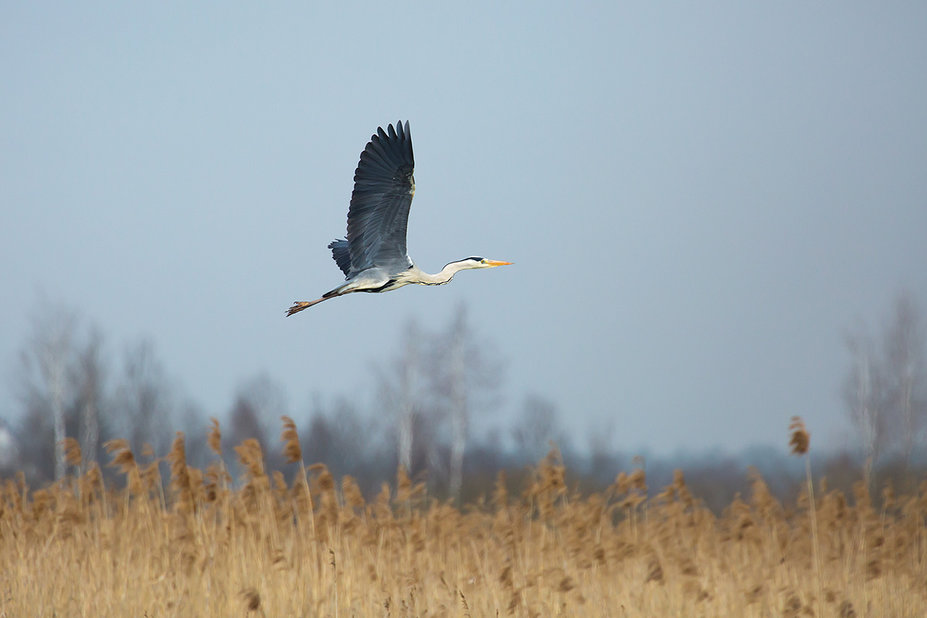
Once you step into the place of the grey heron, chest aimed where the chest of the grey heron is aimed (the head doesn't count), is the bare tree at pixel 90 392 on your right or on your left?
on your left

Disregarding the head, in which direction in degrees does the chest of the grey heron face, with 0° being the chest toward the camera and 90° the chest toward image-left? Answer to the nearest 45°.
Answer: approximately 270°
